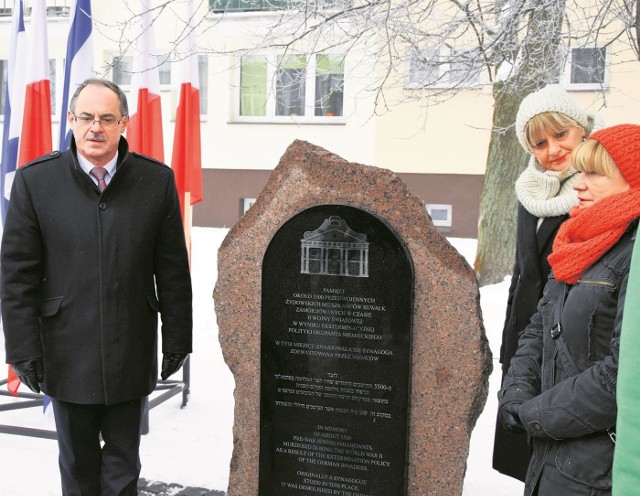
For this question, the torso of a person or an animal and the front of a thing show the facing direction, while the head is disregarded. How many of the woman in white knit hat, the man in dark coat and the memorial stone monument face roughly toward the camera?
3

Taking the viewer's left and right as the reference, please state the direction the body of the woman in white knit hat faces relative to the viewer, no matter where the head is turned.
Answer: facing the viewer

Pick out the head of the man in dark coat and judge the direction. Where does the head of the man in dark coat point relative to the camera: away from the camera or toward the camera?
toward the camera

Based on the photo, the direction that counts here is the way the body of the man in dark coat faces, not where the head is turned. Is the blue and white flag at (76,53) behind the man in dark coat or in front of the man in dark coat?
behind

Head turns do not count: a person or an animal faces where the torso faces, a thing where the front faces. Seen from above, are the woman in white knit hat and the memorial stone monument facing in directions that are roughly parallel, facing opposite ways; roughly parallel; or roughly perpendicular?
roughly parallel

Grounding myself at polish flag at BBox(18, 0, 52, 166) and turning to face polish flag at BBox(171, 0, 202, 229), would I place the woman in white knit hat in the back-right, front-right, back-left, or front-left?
front-right

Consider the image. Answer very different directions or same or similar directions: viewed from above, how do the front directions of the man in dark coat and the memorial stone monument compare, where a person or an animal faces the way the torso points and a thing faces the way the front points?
same or similar directions

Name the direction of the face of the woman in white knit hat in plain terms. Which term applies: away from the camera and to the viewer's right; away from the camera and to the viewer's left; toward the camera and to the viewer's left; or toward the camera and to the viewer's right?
toward the camera and to the viewer's left

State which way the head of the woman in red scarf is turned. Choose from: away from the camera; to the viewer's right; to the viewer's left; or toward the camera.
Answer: to the viewer's left

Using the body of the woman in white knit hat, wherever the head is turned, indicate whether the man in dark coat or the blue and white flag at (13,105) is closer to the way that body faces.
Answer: the man in dark coat

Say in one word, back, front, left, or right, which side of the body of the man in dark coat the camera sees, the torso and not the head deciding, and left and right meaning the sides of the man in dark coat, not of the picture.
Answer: front

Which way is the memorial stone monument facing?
toward the camera

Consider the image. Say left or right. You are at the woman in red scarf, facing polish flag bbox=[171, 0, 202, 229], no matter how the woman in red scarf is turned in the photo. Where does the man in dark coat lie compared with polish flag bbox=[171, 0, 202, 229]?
left
